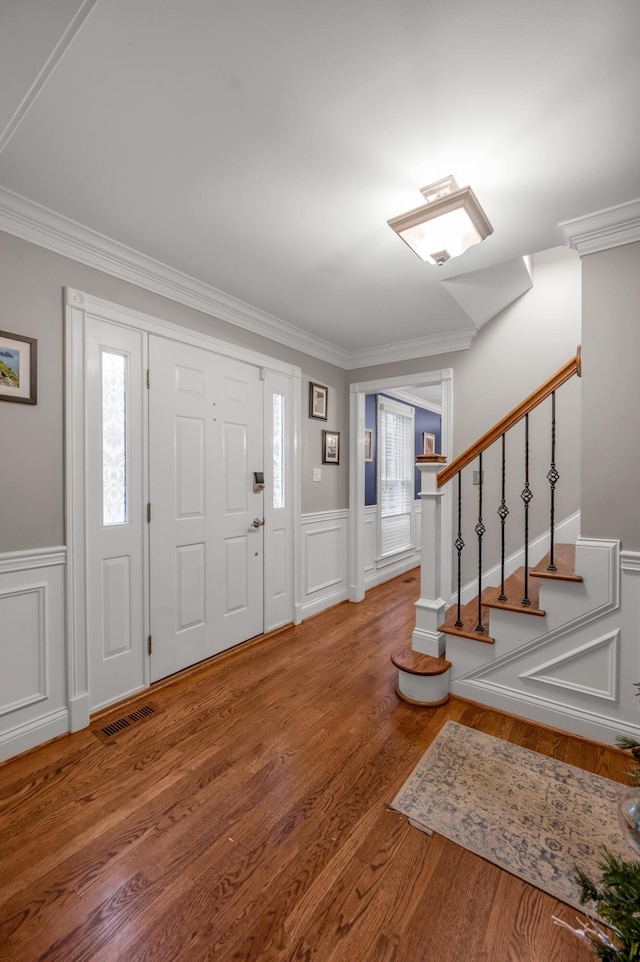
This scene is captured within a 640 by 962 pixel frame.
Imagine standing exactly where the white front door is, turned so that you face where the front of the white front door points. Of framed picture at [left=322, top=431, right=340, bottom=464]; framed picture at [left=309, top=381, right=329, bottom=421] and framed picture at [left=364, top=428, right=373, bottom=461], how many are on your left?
3

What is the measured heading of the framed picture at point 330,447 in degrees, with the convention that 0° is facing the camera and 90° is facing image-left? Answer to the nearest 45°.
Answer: approximately 315°

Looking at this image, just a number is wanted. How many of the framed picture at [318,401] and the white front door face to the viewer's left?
0

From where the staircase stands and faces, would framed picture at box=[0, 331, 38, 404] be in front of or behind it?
in front

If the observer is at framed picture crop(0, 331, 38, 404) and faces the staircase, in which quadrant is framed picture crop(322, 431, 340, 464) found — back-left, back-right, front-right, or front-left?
front-left

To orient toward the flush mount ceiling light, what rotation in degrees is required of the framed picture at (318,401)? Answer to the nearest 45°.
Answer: approximately 45° to its right

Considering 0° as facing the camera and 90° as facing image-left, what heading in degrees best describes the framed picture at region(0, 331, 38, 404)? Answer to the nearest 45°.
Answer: approximately 315°

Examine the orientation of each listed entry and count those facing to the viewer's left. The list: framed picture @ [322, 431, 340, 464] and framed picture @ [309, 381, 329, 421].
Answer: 0

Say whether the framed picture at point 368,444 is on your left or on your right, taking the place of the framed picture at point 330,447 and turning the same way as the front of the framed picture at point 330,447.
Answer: on your left

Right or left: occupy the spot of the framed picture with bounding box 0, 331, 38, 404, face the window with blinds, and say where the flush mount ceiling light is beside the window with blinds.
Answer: right

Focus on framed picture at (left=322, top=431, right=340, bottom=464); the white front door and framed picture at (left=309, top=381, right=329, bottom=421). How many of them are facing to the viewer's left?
0

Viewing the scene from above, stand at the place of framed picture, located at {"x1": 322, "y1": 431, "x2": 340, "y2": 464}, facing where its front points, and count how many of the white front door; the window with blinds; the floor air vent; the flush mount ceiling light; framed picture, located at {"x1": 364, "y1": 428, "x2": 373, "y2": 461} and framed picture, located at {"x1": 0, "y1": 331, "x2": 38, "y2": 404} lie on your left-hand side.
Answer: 2

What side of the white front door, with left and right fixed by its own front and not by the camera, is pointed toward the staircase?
front
